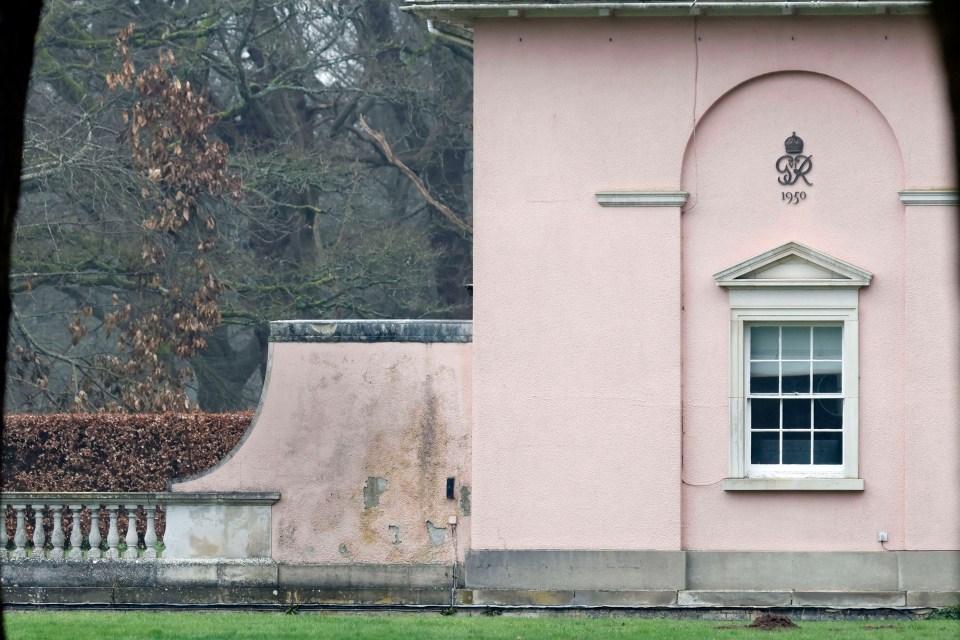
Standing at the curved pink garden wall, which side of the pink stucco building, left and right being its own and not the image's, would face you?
right

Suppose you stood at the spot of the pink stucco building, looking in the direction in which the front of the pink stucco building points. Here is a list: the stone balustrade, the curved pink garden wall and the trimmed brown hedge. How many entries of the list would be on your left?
0

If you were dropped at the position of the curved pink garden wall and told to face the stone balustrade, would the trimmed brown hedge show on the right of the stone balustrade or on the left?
right

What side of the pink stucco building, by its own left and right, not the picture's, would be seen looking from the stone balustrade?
right

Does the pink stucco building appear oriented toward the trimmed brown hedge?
no

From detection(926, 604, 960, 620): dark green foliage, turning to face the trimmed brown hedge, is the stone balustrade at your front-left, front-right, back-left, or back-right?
front-left

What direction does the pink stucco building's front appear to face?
toward the camera
